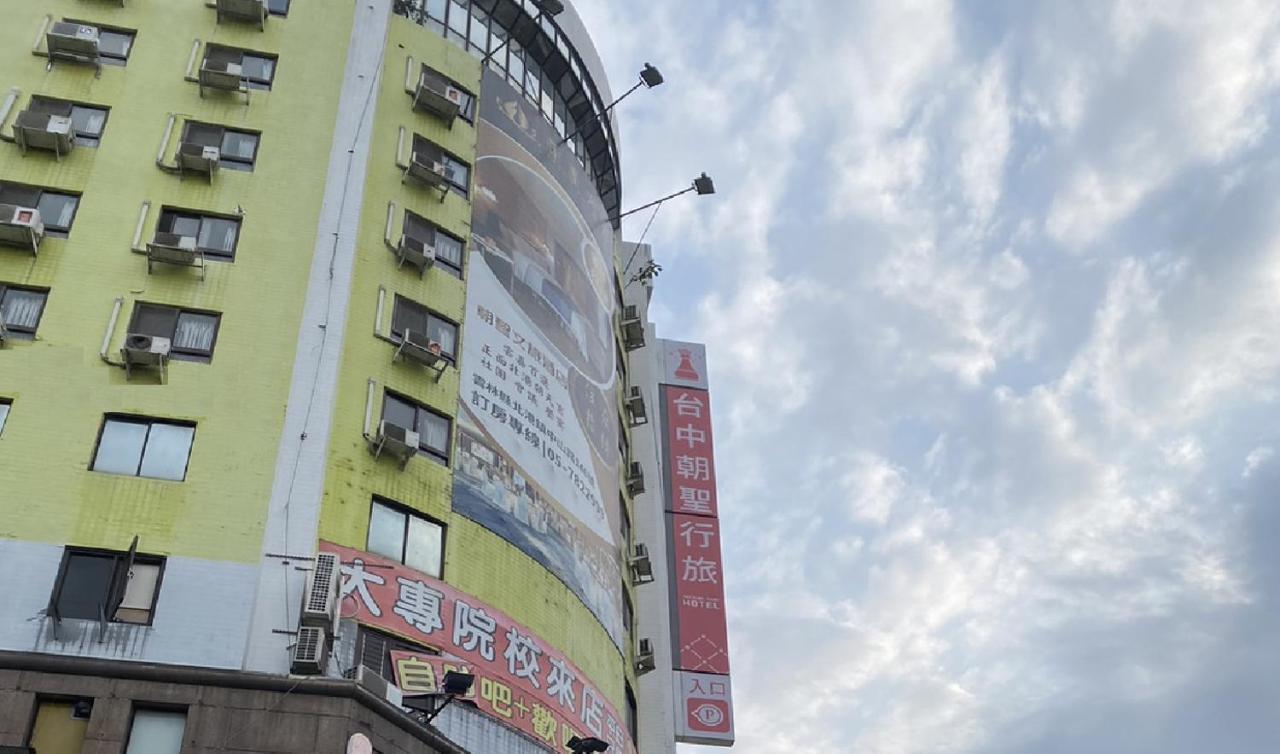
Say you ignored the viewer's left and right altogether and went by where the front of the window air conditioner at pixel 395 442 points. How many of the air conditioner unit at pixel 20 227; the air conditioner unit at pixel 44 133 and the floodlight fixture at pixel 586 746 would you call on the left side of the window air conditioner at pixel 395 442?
1

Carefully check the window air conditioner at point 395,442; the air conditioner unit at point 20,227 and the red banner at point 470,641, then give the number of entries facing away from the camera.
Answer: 0

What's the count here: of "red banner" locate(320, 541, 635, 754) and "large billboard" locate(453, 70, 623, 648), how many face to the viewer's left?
0

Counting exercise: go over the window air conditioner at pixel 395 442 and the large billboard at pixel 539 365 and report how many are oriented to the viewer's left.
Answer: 0

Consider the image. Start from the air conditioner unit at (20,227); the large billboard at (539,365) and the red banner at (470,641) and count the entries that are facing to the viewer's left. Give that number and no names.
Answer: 0

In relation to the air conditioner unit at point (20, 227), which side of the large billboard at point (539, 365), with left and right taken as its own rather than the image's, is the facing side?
right

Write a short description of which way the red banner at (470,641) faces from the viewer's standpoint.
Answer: facing the viewer and to the right of the viewer

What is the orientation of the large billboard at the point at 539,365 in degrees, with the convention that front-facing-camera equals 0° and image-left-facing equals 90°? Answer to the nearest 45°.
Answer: approximately 315°

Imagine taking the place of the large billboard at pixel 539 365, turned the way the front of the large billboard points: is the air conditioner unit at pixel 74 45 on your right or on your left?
on your right
